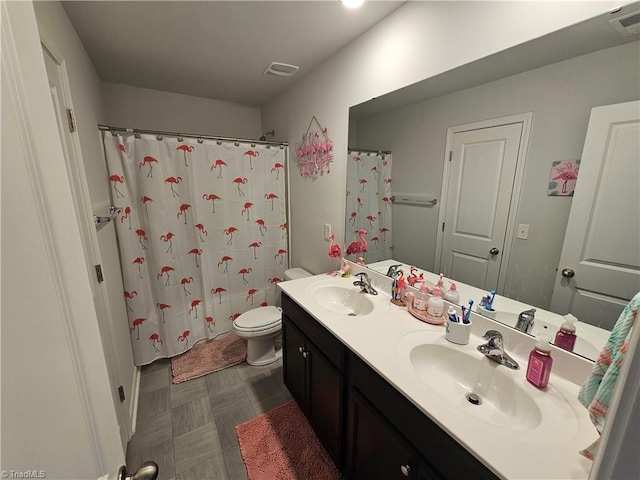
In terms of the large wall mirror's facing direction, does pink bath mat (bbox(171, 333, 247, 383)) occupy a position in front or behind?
in front

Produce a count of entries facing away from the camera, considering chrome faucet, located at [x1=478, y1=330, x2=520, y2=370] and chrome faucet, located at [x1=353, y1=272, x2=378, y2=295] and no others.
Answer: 0

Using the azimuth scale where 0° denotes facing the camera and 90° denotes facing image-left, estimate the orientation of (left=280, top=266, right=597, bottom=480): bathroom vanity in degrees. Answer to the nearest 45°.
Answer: approximately 45°

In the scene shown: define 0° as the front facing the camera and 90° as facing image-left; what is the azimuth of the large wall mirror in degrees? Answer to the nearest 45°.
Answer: approximately 45°

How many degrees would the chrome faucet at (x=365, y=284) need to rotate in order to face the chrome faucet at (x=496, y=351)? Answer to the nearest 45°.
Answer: approximately 90° to its left

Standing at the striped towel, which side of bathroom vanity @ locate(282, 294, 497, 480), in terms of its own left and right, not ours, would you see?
left

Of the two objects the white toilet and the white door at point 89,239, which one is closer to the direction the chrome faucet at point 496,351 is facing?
the white door

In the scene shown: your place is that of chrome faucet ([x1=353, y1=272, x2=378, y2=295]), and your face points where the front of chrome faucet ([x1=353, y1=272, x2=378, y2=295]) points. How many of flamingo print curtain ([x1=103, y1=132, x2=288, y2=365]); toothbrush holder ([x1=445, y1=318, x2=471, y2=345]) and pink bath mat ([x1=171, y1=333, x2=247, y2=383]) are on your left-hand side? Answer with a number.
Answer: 1

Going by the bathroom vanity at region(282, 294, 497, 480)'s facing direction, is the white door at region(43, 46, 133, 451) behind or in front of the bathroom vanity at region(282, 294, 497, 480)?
in front
